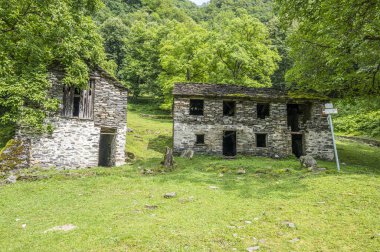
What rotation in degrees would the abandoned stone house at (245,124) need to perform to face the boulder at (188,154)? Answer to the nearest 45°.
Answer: approximately 45° to its right

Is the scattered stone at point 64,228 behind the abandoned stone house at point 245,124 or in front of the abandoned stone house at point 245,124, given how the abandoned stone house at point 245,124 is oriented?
in front

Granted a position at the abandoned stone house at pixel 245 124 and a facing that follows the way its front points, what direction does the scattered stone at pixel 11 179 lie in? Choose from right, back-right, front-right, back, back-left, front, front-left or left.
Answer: front-right

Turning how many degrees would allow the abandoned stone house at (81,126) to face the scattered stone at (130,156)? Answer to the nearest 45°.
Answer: approximately 90° to its left

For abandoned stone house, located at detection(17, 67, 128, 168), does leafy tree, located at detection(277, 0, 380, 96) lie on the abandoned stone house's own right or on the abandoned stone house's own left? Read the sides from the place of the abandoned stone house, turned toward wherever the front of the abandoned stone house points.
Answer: on the abandoned stone house's own left

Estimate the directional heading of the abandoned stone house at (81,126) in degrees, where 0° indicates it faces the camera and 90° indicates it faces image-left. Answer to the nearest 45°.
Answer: approximately 0°

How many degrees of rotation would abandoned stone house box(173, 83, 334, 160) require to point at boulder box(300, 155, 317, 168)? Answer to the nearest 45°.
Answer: approximately 45° to its left

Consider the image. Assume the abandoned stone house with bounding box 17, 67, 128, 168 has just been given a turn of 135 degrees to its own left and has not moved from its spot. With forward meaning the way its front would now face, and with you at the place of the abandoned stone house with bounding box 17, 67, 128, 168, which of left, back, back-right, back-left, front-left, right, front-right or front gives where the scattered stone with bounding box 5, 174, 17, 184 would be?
back

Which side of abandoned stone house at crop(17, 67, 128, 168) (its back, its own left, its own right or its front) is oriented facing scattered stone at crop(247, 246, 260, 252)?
front

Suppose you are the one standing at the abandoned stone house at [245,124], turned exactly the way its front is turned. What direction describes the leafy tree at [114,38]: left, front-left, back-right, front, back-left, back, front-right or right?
back-right

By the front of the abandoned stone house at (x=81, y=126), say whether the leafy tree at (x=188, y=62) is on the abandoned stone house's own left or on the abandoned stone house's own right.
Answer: on the abandoned stone house's own left

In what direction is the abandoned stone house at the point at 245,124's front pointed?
toward the camera

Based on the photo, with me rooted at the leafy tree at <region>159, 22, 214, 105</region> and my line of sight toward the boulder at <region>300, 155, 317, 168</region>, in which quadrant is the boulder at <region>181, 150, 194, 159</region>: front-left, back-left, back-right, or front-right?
front-right

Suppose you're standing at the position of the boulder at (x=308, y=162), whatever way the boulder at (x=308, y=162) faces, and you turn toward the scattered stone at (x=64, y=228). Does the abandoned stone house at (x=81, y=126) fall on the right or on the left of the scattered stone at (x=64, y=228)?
right

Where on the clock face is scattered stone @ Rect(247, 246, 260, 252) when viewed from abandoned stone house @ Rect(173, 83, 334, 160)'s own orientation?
The scattered stone is roughly at 12 o'clock from the abandoned stone house.

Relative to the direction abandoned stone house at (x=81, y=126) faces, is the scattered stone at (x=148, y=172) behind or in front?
in front

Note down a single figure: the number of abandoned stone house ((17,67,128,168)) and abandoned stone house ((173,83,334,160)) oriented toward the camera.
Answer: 2
